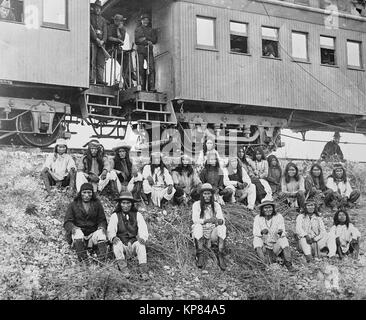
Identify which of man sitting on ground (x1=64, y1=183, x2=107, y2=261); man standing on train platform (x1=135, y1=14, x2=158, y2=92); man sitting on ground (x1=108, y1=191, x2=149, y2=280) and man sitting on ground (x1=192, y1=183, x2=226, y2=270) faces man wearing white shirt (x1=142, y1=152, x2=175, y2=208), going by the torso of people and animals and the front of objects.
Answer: the man standing on train platform

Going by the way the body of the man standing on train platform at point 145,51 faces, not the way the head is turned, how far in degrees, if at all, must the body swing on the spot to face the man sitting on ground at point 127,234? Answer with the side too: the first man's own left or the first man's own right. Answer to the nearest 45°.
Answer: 0° — they already face them

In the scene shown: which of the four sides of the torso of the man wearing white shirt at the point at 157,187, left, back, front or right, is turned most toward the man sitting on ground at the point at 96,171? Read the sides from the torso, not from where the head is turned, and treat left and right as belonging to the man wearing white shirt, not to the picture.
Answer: right

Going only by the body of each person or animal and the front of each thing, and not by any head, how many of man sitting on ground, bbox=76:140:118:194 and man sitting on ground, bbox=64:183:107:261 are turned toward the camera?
2

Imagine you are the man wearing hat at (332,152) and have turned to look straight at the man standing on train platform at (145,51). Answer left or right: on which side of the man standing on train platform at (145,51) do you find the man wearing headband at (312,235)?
left

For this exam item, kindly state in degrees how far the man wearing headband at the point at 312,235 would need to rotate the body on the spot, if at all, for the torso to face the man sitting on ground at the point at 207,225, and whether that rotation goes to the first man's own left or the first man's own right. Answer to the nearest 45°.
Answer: approximately 45° to the first man's own right

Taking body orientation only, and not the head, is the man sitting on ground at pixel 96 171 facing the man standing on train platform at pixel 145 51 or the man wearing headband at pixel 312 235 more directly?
the man wearing headband

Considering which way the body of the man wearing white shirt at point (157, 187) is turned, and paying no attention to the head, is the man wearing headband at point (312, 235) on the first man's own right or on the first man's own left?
on the first man's own left

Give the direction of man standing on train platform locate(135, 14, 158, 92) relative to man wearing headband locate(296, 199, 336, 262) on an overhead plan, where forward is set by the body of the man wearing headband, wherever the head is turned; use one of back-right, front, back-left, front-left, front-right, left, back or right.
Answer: back-right
